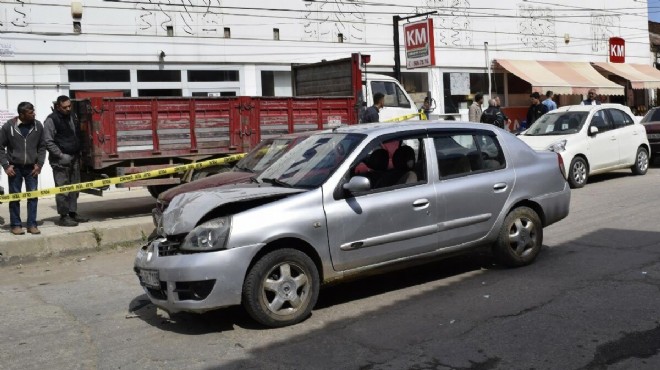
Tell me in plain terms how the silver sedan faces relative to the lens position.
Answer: facing the viewer and to the left of the viewer

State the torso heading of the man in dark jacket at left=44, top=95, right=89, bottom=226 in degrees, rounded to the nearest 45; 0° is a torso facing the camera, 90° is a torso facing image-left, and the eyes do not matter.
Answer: approximately 315°

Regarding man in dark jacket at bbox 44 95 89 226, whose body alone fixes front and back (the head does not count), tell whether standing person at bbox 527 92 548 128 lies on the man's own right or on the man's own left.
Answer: on the man's own left

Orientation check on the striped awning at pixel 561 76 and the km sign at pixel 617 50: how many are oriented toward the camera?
2

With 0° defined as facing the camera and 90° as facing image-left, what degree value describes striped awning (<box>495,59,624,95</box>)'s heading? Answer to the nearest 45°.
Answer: approximately 0°

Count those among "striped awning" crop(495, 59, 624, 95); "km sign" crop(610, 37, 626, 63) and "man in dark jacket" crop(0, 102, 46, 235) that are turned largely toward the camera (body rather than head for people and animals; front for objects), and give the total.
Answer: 3

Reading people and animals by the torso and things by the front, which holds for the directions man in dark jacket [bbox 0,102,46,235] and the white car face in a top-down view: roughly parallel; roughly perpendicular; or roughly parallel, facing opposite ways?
roughly perpendicular

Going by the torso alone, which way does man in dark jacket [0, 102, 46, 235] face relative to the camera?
toward the camera

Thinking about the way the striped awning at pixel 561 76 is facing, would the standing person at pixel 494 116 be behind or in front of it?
in front

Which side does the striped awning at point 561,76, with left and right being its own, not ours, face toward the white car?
front

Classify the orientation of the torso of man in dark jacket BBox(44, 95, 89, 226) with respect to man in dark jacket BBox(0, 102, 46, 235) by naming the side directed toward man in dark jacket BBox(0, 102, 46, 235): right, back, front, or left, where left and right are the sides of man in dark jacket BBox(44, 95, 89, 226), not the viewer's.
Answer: right

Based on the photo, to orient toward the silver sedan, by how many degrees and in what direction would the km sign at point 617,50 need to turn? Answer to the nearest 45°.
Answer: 0° — it already faces it

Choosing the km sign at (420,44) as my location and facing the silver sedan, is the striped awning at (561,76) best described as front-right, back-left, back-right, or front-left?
back-left

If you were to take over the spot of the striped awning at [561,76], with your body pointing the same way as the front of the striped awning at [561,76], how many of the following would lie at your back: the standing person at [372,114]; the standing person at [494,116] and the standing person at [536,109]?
0

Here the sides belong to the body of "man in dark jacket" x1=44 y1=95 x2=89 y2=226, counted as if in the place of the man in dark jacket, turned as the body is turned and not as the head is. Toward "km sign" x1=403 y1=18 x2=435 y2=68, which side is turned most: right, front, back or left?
left

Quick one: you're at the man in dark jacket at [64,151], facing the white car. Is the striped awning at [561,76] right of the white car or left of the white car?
left
